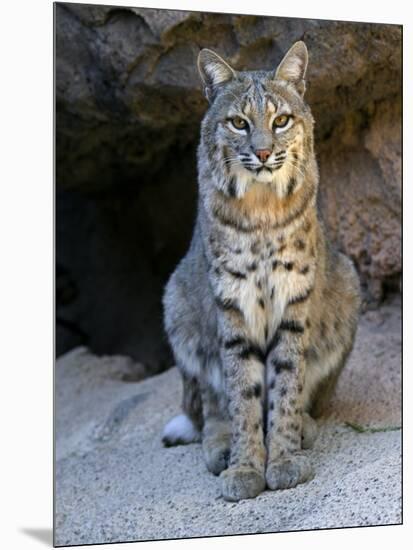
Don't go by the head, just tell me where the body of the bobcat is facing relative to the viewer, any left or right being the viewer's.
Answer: facing the viewer
